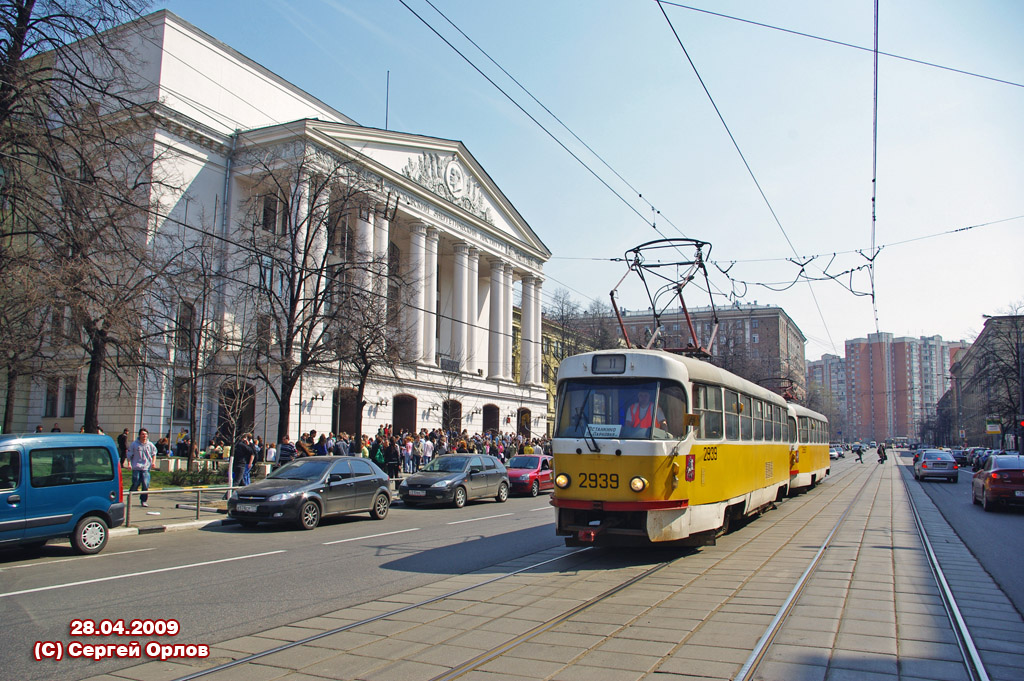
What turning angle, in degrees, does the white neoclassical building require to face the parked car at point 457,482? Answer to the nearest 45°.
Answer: approximately 45° to its right

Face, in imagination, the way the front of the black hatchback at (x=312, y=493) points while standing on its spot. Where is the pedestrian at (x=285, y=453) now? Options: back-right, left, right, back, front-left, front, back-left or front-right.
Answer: back-right

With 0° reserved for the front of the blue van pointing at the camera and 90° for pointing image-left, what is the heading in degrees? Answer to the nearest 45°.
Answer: approximately 45°

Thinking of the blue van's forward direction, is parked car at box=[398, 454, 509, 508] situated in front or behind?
behind

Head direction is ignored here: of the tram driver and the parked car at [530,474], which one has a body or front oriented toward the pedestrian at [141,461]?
the parked car

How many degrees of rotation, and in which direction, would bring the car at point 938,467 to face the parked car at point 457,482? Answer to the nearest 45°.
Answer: approximately 135° to its left

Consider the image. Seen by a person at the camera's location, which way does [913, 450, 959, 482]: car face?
facing away from the viewer

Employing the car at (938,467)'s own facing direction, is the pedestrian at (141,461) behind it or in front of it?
behind

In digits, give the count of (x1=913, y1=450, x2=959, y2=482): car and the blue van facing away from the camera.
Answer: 1
